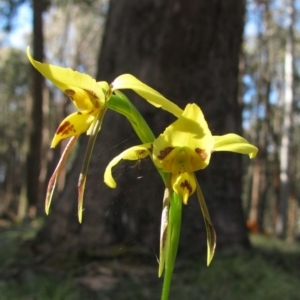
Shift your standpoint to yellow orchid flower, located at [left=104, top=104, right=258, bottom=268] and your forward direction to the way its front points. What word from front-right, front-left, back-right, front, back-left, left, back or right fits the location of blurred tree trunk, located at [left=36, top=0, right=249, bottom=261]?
back

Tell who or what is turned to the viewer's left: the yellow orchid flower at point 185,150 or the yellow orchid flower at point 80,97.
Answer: the yellow orchid flower at point 80,97

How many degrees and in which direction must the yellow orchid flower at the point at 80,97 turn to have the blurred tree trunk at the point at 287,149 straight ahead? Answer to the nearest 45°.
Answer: approximately 135° to its right

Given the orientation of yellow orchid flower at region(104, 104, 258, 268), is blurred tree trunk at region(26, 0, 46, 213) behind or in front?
behind

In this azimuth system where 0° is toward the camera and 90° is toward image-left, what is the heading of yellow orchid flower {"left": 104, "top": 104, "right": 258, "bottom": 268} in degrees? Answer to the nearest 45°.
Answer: approximately 0°

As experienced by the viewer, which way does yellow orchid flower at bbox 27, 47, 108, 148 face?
facing to the left of the viewer
